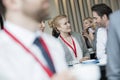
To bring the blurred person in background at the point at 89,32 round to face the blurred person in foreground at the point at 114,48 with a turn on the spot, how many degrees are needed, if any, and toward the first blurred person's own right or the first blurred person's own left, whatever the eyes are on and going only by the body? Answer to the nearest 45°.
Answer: approximately 45° to the first blurred person's own left

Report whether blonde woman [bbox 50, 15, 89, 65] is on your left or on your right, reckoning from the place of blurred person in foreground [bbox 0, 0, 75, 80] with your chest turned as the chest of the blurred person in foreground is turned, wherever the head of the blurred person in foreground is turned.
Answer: on your left

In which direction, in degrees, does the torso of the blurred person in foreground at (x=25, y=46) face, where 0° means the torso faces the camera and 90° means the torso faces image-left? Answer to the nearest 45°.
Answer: approximately 315°

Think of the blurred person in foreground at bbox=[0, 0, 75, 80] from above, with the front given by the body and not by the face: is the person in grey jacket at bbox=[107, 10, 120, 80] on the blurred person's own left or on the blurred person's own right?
on the blurred person's own left

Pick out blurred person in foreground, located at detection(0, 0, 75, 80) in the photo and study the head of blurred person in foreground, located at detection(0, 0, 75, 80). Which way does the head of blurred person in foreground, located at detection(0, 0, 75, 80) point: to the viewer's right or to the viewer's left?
to the viewer's right
